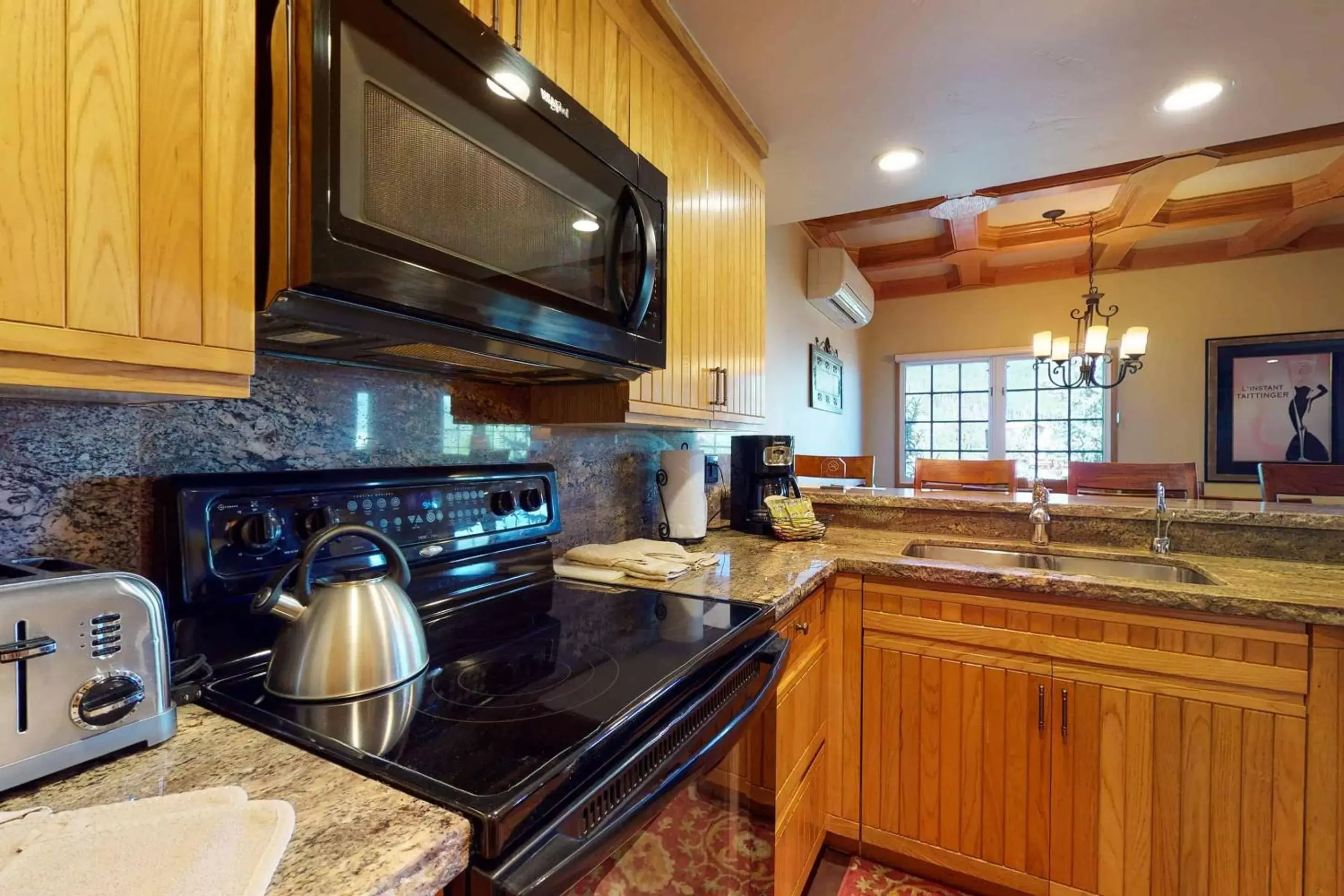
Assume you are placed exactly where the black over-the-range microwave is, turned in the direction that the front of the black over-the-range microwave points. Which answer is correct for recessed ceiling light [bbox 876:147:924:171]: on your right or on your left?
on your left

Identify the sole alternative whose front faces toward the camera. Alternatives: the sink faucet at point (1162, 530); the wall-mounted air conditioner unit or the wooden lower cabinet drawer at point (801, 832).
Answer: the sink faucet

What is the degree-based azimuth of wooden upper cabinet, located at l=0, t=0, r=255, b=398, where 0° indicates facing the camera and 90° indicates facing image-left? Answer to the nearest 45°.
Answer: approximately 315°

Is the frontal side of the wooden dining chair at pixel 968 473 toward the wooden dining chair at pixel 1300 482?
no

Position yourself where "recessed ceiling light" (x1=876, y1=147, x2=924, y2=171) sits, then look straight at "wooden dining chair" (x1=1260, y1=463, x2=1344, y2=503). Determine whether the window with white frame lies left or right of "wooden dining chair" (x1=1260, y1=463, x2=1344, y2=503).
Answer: left

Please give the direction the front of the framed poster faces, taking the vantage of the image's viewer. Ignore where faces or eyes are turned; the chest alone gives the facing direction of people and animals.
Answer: facing the viewer

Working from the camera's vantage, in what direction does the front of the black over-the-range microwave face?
facing the viewer and to the right of the viewer
